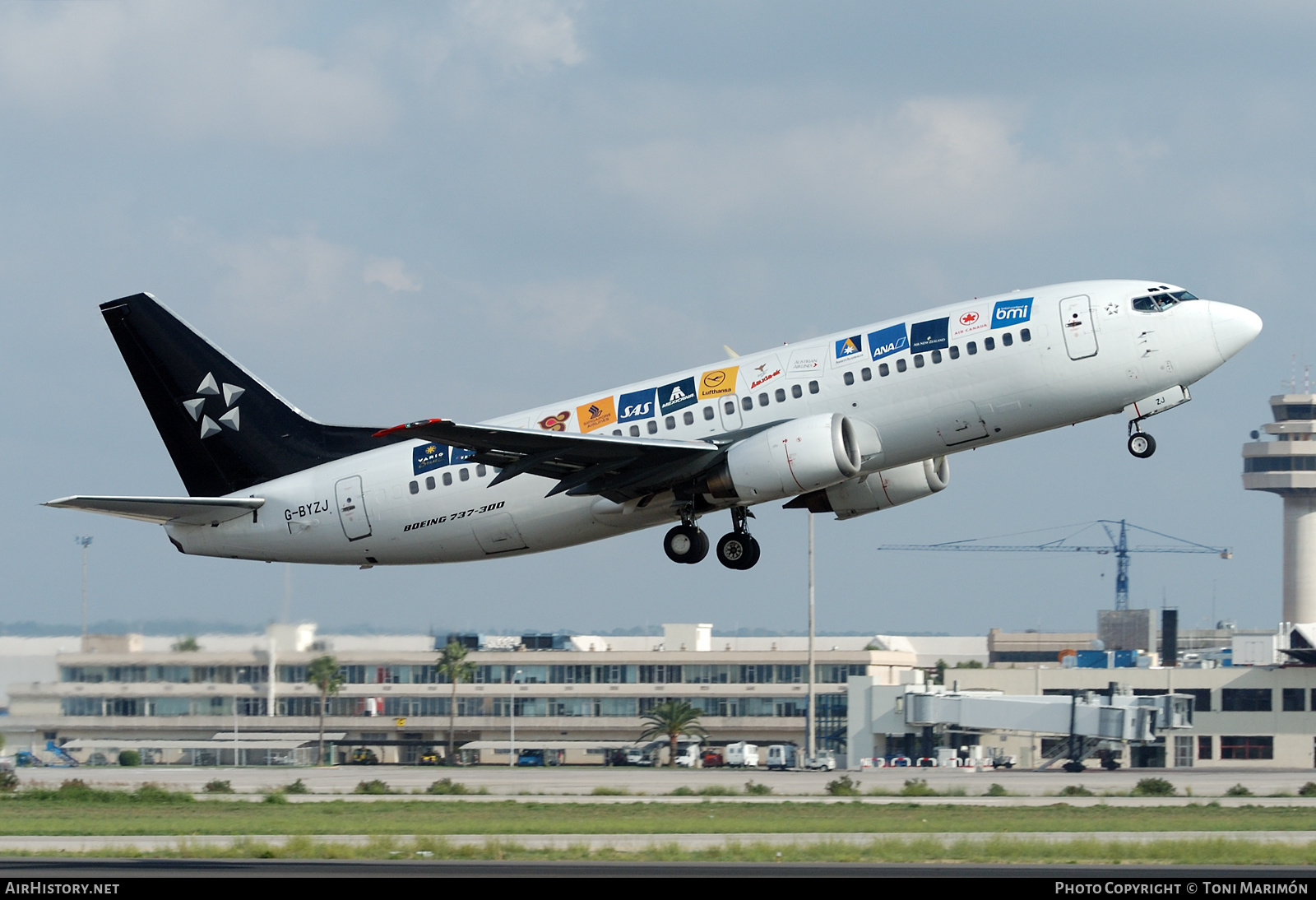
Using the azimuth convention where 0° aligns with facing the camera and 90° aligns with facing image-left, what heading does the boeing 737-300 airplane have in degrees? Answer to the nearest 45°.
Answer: approximately 270°
